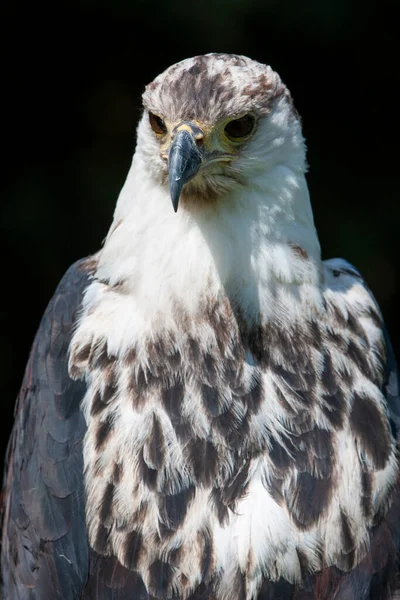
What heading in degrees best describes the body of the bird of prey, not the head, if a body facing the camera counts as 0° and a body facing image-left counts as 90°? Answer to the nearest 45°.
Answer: approximately 0°
